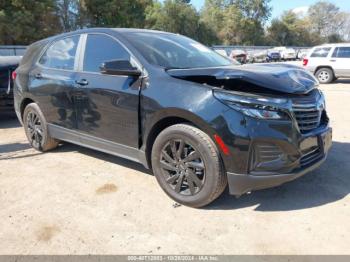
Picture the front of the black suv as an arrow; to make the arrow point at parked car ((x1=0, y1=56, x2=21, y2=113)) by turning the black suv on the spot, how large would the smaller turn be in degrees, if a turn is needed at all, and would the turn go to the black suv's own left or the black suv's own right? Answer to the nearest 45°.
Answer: approximately 180°

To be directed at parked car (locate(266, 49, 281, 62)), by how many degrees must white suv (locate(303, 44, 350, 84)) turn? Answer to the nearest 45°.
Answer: approximately 90° to its left

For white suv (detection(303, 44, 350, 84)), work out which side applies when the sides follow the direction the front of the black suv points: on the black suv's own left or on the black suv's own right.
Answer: on the black suv's own left

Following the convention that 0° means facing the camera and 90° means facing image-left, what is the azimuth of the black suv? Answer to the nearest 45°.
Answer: approximately 315°

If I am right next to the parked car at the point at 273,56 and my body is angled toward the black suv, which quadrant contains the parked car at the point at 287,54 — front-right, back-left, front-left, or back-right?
back-left

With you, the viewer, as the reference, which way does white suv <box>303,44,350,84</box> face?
facing to the right of the viewer
